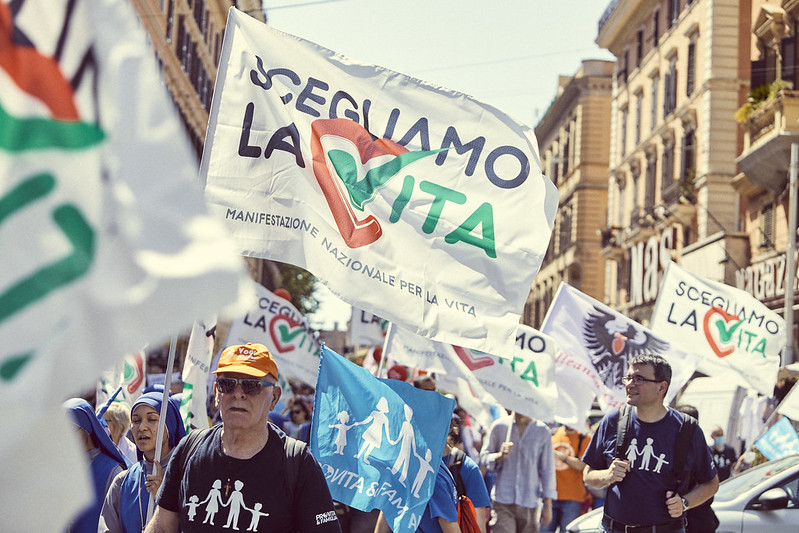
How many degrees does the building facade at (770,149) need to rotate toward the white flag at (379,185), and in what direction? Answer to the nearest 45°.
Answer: approximately 45° to its left

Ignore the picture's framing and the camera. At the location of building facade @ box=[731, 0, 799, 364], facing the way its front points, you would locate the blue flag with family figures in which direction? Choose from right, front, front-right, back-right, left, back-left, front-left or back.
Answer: front-left

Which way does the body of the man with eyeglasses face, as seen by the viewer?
toward the camera

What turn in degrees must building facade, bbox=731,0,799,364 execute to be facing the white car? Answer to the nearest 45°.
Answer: approximately 45° to its left

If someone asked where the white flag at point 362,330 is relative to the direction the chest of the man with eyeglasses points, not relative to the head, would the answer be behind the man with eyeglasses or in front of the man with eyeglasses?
behind

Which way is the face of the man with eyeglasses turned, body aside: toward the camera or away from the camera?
toward the camera

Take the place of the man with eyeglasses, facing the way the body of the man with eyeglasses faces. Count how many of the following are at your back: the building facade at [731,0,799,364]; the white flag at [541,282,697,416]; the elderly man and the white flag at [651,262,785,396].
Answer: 3

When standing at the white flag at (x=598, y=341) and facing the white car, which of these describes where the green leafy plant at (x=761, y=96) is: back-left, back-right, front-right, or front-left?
back-left

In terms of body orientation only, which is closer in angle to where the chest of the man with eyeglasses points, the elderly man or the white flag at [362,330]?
the elderly man

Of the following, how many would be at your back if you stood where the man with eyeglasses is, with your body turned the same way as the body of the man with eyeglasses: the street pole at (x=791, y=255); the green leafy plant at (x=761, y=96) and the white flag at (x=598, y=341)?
3

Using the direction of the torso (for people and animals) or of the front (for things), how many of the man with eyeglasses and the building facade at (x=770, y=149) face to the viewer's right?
0

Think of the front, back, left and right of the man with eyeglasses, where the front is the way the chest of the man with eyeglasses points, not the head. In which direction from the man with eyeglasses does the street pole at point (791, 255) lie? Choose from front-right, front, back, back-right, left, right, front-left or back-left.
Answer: back

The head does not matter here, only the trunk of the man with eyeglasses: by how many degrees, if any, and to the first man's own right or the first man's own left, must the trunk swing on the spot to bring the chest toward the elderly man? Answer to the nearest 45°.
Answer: approximately 45° to the first man's own right

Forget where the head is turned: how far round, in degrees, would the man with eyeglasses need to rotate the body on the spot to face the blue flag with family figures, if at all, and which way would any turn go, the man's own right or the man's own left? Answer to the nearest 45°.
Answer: approximately 45° to the man's own right

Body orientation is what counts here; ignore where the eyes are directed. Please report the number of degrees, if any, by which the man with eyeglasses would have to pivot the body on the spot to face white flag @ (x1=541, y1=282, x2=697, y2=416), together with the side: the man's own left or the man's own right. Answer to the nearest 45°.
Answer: approximately 180°

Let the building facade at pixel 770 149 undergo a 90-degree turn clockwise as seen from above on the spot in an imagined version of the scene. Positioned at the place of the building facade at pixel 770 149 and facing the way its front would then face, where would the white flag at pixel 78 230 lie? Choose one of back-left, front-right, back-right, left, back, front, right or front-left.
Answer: back-left

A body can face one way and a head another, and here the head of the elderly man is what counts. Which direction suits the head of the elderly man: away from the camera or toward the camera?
toward the camera
